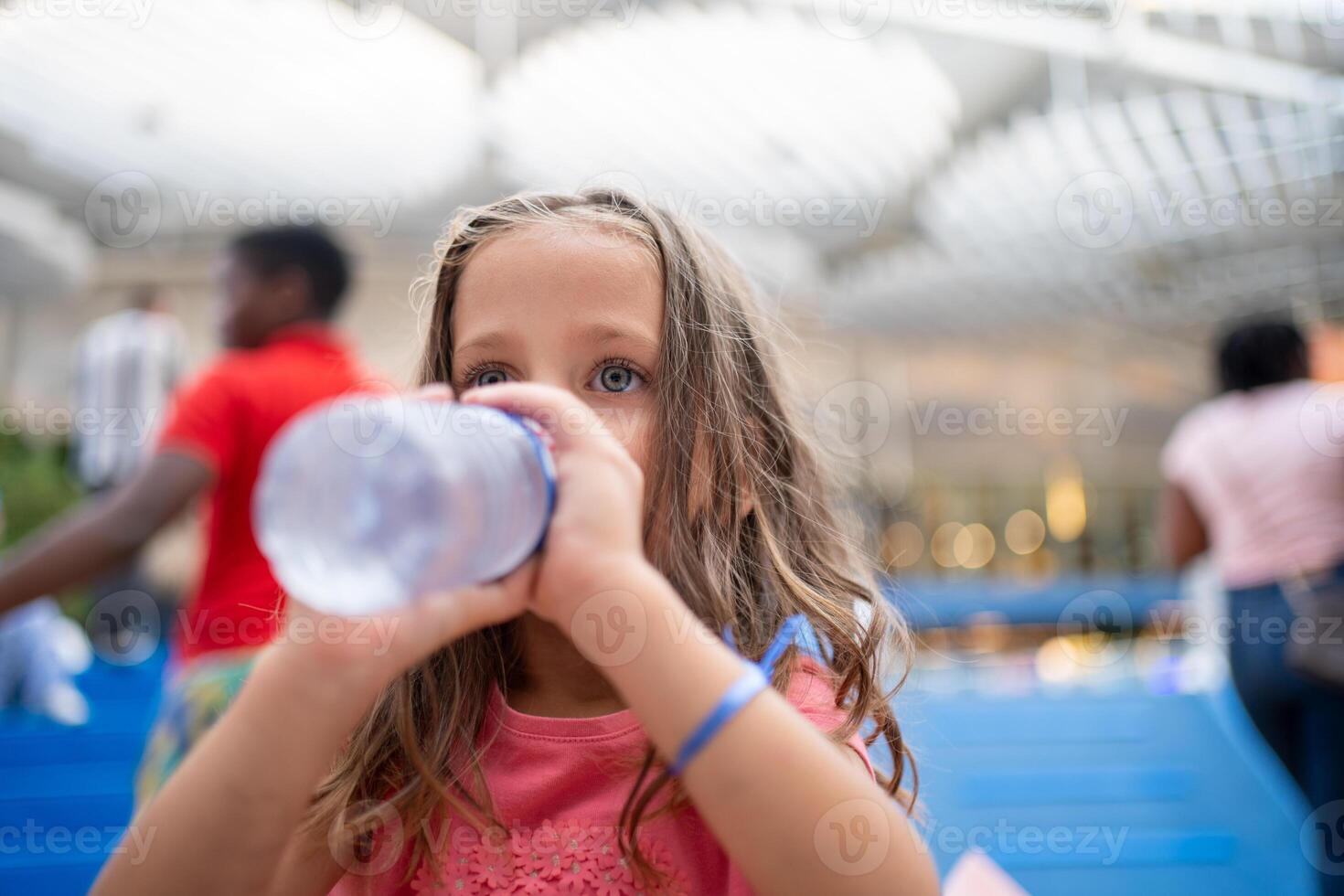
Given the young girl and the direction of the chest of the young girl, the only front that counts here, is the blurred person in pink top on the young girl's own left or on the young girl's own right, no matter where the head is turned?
on the young girl's own left

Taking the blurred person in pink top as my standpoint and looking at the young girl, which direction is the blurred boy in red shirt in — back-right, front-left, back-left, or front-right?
front-right

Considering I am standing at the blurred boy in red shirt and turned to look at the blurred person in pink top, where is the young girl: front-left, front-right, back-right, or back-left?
front-right

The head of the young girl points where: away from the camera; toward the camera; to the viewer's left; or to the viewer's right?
toward the camera

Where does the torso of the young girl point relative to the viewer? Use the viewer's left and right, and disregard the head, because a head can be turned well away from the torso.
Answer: facing the viewer

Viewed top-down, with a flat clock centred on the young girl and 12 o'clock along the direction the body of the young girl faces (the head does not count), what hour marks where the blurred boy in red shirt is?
The blurred boy in red shirt is roughly at 5 o'clock from the young girl.
